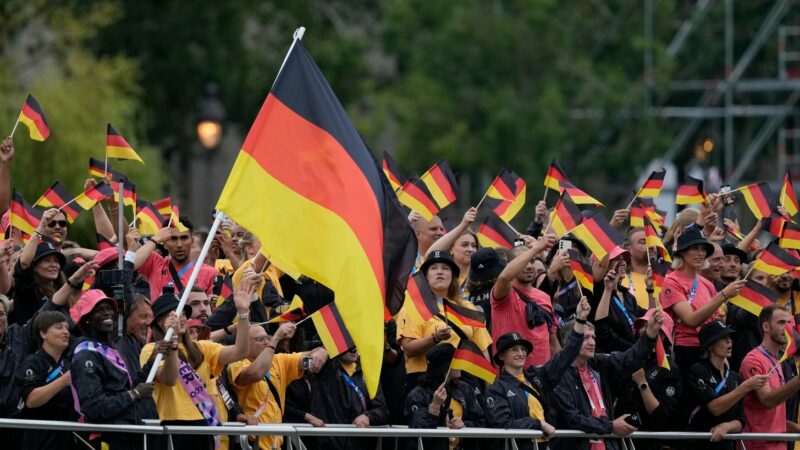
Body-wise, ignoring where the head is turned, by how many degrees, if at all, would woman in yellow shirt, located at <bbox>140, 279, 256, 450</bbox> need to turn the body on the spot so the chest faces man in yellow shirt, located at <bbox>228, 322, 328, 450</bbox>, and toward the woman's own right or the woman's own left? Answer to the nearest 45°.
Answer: approximately 90° to the woman's own left

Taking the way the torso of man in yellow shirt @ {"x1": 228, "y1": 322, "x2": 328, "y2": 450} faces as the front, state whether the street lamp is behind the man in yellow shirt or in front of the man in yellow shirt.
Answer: behind

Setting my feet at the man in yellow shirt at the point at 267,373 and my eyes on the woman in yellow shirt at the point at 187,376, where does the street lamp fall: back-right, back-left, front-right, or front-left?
back-right

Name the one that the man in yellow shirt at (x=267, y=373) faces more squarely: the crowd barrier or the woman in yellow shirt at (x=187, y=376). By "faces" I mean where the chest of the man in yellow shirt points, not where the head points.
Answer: the crowd barrier

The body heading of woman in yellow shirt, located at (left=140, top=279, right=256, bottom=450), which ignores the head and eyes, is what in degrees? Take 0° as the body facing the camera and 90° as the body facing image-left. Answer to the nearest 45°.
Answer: approximately 315°

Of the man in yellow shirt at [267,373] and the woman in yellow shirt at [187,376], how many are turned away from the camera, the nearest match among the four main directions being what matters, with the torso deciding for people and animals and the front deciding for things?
0

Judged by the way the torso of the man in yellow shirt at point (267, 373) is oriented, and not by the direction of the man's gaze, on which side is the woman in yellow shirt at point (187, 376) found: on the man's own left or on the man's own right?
on the man's own right

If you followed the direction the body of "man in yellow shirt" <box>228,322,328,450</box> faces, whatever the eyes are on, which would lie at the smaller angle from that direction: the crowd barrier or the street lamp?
the crowd barrier

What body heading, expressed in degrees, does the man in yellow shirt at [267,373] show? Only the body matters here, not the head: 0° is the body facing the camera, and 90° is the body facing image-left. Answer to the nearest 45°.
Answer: approximately 315°

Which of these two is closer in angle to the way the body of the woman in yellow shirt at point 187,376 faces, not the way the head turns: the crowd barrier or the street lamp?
the crowd barrier
